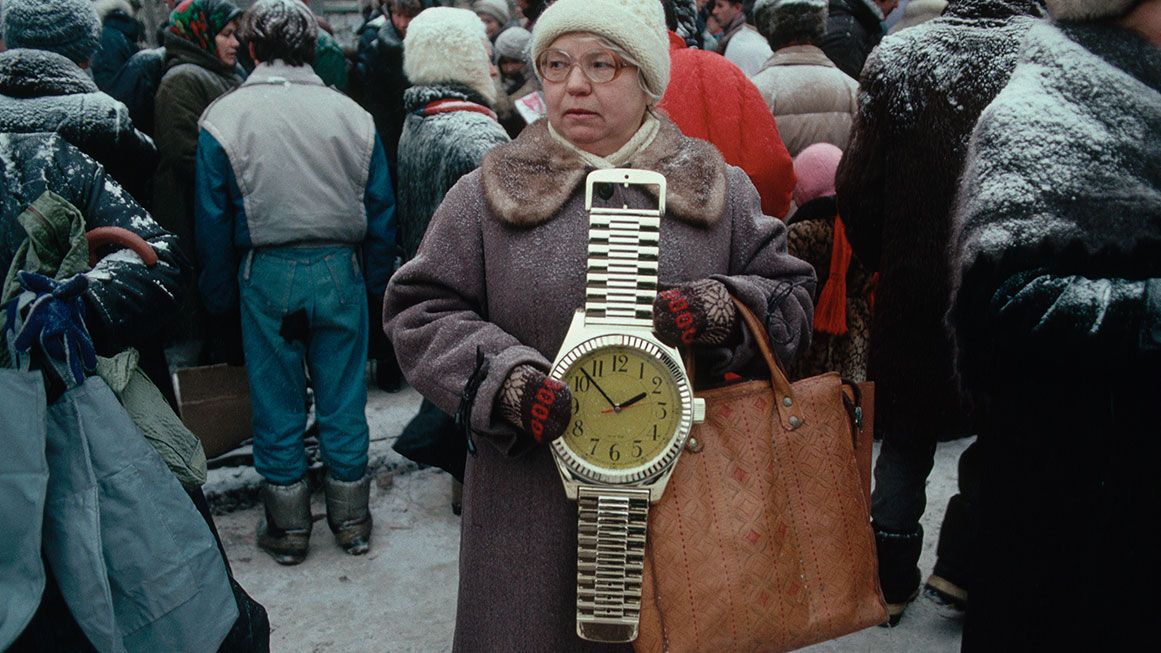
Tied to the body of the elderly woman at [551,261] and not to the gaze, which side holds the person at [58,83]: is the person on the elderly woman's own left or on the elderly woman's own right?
on the elderly woman's own right

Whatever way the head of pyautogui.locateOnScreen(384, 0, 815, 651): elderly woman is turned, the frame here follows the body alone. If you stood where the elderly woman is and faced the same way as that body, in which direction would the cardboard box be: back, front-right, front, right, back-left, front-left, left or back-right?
back-right

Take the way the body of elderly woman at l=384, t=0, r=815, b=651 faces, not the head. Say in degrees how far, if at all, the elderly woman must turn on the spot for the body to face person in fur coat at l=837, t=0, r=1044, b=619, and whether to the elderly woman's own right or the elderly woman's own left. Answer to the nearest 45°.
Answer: approximately 135° to the elderly woman's own left

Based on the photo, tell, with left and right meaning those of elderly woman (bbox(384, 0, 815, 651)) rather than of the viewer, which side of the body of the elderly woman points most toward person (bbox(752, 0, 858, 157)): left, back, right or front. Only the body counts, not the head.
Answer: back

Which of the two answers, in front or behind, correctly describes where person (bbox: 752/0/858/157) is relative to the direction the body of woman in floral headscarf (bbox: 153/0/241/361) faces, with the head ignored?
in front

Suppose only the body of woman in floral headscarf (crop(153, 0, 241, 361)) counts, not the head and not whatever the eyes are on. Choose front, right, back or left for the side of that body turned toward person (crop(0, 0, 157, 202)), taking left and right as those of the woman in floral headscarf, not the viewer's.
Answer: right

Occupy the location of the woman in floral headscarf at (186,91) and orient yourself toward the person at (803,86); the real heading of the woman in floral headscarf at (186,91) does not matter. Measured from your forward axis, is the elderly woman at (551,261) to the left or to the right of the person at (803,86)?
right

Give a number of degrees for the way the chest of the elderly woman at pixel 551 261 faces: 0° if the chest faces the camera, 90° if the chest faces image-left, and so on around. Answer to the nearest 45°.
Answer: approximately 0°
